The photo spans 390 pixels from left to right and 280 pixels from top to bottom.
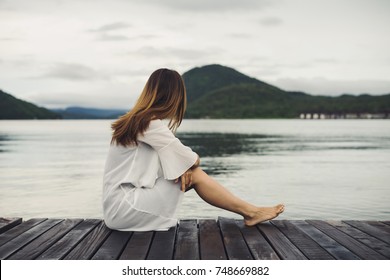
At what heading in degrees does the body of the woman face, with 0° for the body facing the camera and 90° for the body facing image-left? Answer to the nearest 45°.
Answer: approximately 270°

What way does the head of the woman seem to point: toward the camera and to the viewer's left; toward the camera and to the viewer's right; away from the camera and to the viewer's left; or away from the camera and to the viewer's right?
away from the camera and to the viewer's right
